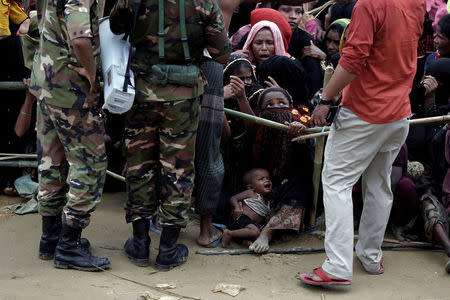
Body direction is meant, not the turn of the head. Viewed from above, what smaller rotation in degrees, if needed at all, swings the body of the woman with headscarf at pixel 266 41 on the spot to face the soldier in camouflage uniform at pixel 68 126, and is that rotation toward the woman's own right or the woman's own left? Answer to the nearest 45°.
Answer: approximately 45° to the woman's own right

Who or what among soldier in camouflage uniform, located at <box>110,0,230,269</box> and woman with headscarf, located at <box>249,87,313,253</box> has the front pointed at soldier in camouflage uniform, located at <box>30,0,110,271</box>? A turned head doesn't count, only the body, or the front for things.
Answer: the woman with headscarf

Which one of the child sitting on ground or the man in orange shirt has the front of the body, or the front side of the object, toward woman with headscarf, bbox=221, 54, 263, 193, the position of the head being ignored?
the man in orange shirt

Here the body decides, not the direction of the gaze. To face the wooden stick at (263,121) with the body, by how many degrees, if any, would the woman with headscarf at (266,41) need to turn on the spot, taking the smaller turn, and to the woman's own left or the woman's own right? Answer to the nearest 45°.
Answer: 0° — they already face it

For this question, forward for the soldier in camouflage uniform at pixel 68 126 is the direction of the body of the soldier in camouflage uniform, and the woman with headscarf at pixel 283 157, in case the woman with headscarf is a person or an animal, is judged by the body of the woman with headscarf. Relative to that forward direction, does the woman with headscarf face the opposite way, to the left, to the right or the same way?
the opposite way

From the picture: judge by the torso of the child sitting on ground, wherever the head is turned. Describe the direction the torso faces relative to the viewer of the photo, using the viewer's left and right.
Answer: facing the viewer and to the right of the viewer

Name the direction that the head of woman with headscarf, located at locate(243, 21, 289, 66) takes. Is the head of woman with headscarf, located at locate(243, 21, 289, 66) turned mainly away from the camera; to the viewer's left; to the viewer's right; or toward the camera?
toward the camera

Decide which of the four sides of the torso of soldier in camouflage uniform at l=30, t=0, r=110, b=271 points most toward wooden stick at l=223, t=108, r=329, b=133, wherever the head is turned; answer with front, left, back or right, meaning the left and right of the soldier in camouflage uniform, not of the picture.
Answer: front

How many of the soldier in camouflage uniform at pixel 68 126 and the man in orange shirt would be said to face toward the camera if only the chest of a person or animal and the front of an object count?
0

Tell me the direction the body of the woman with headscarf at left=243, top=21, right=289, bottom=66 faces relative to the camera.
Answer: toward the camera

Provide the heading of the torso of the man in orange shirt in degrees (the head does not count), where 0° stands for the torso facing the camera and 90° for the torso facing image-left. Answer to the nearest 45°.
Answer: approximately 135°

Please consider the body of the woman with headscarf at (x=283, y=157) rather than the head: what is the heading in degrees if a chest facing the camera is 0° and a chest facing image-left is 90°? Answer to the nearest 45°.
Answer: approximately 45°

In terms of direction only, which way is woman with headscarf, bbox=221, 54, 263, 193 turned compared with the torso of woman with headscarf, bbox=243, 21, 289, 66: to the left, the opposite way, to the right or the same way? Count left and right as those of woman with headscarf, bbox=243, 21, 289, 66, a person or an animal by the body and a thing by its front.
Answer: the same way

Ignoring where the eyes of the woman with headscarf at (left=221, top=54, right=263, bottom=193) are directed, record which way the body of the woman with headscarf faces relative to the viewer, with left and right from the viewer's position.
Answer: facing the viewer

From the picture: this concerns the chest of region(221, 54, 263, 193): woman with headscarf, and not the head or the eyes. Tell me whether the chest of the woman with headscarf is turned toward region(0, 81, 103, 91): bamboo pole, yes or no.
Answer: no

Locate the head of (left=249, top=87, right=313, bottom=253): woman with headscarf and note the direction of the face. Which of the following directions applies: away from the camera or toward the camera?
toward the camera

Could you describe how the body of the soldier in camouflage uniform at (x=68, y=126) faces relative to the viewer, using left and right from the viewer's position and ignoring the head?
facing to the right of the viewer

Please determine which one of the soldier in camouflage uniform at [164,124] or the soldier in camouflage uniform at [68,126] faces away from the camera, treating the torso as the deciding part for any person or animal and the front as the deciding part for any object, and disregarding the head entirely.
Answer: the soldier in camouflage uniform at [164,124]
